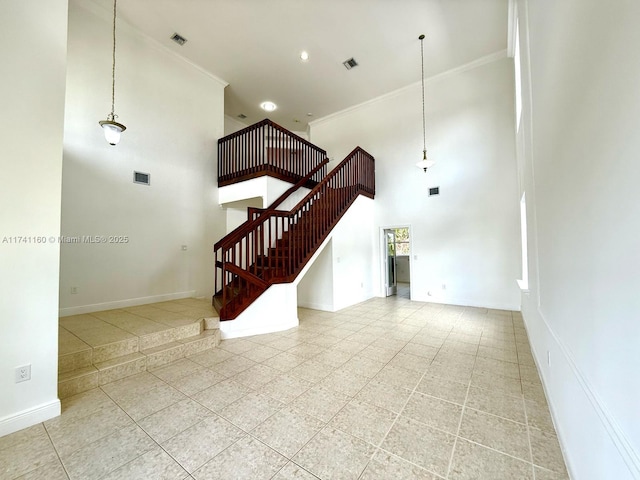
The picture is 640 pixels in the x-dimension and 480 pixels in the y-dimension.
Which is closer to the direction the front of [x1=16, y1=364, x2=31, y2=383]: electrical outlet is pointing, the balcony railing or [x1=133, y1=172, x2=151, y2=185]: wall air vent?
the balcony railing

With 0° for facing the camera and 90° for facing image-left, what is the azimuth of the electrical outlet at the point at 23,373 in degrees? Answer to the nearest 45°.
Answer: approximately 315°

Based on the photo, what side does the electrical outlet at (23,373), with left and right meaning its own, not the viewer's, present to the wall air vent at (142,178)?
left

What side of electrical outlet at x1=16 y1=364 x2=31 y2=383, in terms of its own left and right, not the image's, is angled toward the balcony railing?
left
